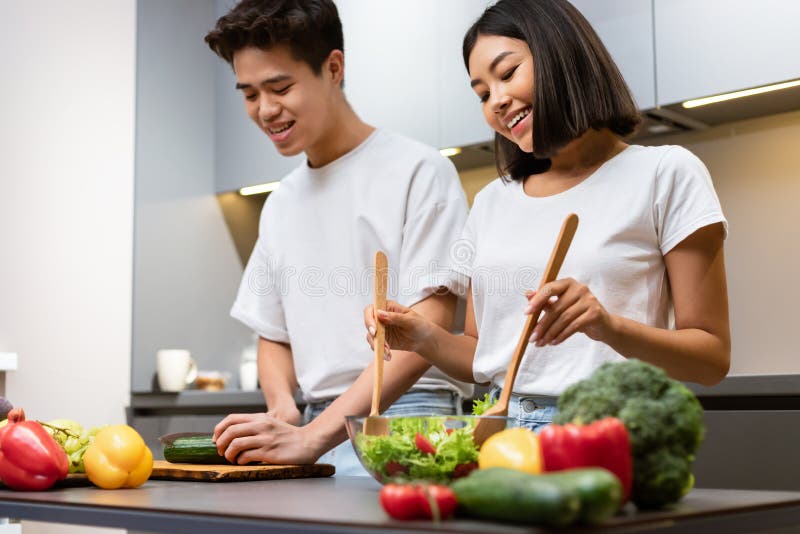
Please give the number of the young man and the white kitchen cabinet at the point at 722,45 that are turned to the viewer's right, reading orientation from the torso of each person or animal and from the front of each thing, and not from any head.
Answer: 0

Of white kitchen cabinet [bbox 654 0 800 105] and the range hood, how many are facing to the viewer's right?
0

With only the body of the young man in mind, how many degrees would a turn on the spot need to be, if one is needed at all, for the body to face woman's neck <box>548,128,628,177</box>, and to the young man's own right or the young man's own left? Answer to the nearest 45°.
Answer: approximately 90° to the young man's own left

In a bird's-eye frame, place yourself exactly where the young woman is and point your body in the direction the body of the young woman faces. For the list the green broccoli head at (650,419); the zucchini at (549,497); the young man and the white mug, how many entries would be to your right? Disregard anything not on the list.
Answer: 2

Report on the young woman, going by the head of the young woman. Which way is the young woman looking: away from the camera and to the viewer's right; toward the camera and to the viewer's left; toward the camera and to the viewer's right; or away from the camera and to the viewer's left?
toward the camera and to the viewer's left

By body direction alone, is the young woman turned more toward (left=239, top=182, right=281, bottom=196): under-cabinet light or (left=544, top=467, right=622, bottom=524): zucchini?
the zucchini

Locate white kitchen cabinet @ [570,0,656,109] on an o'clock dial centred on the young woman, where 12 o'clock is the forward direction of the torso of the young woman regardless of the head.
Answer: The white kitchen cabinet is roughly at 5 o'clock from the young woman.

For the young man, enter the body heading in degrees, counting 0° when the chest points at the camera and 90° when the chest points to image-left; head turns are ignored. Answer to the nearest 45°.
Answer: approximately 45°

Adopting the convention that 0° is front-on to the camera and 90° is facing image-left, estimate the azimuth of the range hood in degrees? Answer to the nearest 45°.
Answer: approximately 45°

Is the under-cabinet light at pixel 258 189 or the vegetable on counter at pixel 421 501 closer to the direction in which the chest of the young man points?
the vegetable on counter

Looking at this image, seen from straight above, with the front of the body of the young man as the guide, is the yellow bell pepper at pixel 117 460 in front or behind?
in front
